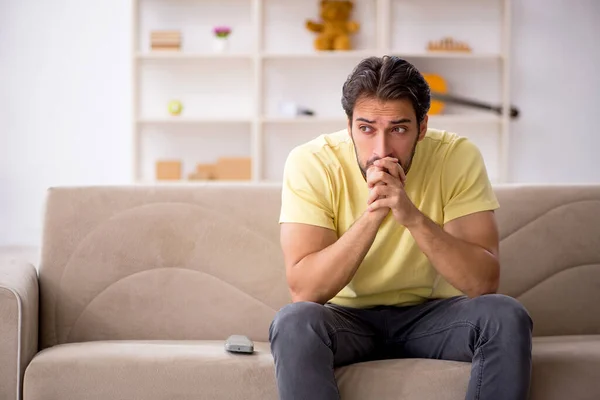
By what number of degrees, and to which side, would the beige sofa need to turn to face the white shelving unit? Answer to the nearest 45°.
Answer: approximately 180°

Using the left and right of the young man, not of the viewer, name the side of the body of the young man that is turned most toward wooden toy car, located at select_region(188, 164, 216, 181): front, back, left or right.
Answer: back

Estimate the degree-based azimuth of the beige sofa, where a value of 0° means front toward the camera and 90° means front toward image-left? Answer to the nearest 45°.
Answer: approximately 0°

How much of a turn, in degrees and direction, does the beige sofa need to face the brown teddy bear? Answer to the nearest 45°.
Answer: approximately 180°

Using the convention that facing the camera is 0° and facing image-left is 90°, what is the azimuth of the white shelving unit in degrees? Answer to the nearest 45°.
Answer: approximately 0°

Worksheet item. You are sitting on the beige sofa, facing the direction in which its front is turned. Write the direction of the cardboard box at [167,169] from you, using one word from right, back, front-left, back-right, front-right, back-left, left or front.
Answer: back

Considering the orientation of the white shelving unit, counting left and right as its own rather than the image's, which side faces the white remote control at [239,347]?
front

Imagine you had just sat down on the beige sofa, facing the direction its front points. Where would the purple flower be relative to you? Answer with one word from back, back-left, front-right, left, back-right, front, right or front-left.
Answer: back

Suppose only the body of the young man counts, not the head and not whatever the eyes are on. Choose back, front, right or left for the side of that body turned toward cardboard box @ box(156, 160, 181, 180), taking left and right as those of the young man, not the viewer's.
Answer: back
